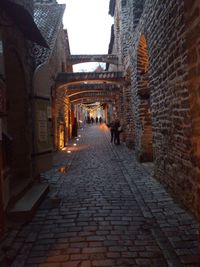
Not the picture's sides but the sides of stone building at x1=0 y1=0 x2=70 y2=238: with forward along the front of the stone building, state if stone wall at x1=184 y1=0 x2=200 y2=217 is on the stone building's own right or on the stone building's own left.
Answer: on the stone building's own right

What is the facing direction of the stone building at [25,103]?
to the viewer's right
